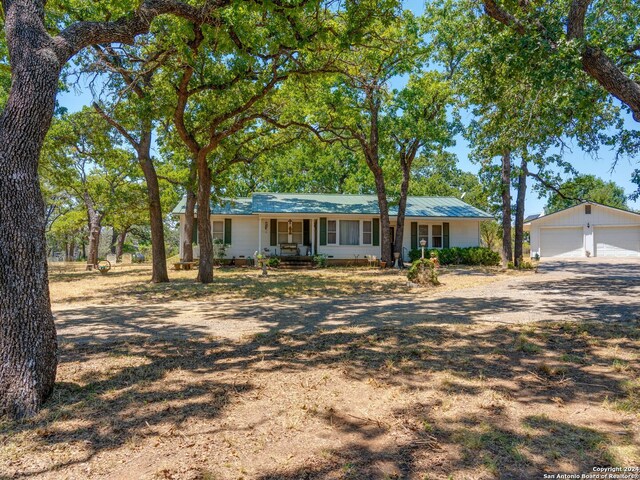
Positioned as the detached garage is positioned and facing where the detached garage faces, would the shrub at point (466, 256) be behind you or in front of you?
in front

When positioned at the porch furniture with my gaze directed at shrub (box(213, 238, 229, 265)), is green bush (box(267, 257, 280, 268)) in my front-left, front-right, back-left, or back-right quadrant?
front-left

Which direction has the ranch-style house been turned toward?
toward the camera

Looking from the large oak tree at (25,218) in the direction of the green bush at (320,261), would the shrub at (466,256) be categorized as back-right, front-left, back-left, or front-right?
front-right

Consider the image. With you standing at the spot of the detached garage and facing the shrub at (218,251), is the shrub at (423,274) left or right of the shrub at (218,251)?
left

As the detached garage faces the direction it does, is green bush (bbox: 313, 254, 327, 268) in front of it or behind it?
in front

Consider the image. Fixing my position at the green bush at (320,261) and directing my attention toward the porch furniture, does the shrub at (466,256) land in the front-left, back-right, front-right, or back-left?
back-right

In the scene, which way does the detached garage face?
toward the camera

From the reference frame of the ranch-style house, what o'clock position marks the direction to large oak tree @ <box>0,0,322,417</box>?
The large oak tree is roughly at 12 o'clock from the ranch-style house.

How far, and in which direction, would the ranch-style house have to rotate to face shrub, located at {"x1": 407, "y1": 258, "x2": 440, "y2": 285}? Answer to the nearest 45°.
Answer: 0° — it already faces it

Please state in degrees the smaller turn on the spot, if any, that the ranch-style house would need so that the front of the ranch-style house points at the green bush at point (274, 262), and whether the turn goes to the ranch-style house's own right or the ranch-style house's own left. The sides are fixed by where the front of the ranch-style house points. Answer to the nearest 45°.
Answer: approximately 45° to the ranch-style house's own right

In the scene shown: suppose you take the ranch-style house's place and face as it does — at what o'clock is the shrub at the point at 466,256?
The shrub is roughly at 9 o'clock from the ranch-style house.

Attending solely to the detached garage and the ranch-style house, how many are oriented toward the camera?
2

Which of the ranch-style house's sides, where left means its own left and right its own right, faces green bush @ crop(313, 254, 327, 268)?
front
